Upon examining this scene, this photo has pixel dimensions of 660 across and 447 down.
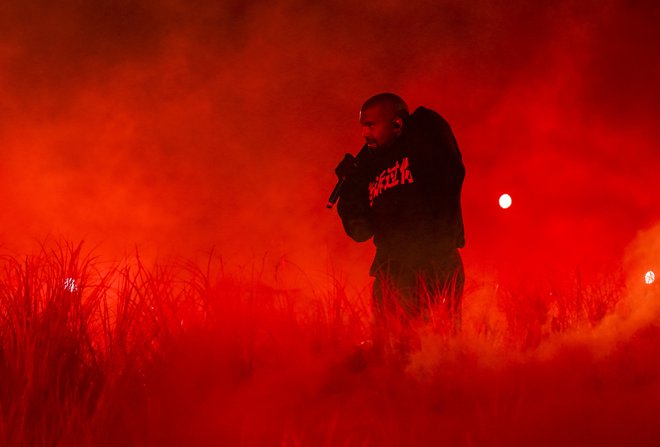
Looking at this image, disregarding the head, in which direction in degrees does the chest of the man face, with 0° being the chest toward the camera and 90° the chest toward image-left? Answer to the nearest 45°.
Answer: approximately 45°

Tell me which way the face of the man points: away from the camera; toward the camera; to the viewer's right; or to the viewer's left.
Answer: to the viewer's left

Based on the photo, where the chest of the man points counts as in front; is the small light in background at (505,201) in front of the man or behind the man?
behind
